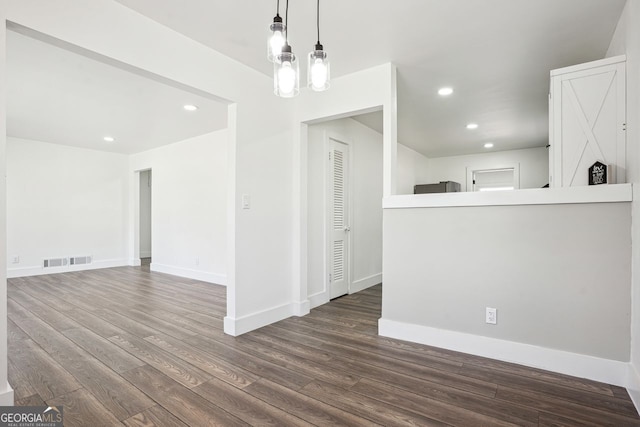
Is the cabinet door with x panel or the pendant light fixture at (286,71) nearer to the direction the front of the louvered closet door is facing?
the cabinet door with x panel

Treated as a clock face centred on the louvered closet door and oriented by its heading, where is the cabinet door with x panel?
The cabinet door with x panel is roughly at 12 o'clock from the louvered closet door.

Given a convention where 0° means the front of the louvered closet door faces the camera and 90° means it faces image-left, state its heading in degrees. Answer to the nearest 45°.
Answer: approximately 315°

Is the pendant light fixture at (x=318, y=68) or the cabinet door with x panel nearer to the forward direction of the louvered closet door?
the cabinet door with x panel

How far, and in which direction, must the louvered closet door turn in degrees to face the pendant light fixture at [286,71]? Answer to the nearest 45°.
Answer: approximately 45° to its right

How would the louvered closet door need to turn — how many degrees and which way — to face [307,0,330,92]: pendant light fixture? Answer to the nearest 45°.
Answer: approximately 45° to its right
